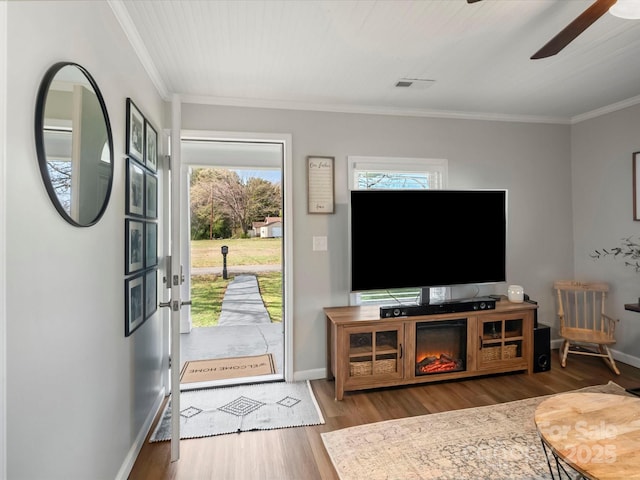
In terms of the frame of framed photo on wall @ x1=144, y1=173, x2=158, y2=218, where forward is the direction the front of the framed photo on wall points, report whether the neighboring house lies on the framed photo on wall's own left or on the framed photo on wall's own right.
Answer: on the framed photo on wall's own left

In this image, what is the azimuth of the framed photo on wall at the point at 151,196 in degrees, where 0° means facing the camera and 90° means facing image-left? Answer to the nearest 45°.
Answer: approximately 270°

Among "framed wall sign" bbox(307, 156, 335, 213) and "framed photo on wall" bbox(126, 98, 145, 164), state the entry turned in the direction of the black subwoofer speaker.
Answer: the framed photo on wall

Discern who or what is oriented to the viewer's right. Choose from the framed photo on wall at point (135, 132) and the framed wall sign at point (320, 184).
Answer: the framed photo on wall

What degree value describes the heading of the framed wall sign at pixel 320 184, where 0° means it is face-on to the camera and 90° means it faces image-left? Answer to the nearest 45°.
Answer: approximately 0°

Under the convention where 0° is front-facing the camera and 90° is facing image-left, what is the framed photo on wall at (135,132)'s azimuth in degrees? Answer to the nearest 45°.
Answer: approximately 270°

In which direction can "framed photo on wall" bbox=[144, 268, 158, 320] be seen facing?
to the viewer's right

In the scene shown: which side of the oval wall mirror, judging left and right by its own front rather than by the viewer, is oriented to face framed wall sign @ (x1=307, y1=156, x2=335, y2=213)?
left

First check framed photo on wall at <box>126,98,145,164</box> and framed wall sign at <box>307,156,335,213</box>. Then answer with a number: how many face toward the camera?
1
